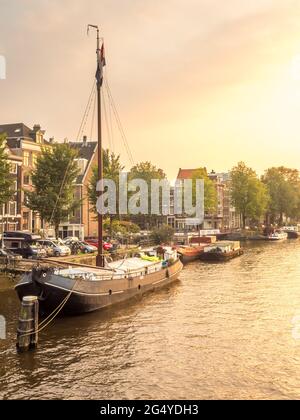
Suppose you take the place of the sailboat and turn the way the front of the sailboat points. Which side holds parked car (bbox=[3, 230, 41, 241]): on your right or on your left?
on your right

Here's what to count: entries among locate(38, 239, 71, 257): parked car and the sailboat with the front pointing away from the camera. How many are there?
0

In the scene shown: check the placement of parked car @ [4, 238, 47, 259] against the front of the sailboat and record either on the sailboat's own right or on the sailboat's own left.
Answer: on the sailboat's own right

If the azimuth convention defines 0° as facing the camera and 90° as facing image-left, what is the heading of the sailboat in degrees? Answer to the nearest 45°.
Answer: approximately 45°

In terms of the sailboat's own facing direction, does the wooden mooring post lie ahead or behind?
ahead
